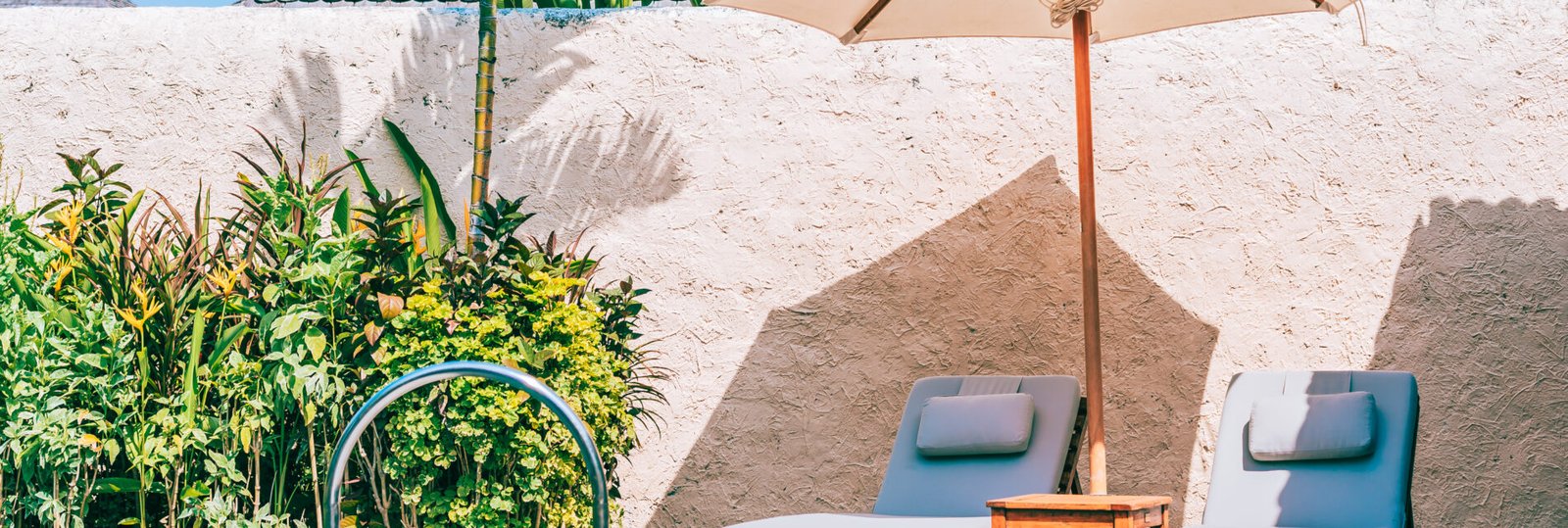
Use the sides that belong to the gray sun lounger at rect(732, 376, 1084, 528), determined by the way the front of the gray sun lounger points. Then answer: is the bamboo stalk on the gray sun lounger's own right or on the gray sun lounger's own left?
on the gray sun lounger's own right

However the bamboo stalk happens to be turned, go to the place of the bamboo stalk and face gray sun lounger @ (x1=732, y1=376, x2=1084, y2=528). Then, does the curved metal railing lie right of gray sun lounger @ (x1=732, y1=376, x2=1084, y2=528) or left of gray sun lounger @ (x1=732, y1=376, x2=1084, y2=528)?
right

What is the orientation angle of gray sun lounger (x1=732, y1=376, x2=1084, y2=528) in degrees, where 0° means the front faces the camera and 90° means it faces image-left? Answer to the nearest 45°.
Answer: approximately 45°

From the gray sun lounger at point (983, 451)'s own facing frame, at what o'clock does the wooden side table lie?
The wooden side table is roughly at 10 o'clock from the gray sun lounger.

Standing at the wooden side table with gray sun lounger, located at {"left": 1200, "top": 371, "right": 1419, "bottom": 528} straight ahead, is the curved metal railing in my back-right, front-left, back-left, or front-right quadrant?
back-right

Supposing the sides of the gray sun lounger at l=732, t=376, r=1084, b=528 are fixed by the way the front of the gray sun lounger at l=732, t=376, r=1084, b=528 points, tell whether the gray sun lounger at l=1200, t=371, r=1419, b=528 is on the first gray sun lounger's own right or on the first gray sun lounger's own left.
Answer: on the first gray sun lounger's own left

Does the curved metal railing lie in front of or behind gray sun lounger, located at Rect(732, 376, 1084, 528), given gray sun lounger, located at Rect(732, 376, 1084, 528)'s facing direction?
in front
